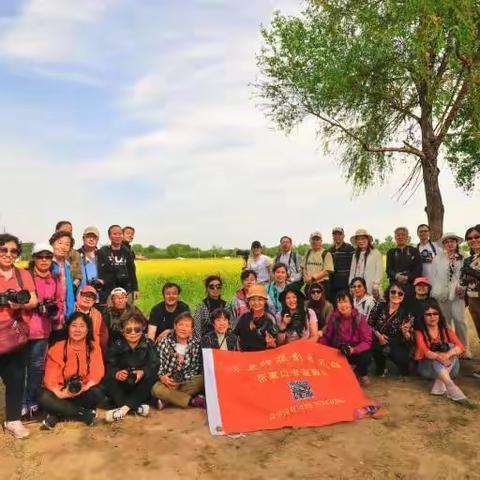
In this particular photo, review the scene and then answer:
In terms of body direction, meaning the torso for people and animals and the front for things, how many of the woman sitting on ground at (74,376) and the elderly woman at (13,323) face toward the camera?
2

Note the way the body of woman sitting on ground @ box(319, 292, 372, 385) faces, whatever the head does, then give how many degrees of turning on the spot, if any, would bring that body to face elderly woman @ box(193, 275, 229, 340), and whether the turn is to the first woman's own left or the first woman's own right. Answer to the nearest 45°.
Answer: approximately 90° to the first woman's own right

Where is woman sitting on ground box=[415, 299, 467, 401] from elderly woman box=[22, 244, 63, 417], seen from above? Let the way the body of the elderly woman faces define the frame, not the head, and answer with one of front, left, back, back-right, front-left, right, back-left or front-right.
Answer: left

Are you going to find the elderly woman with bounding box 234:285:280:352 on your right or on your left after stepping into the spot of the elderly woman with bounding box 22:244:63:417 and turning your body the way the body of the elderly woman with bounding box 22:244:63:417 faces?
on your left

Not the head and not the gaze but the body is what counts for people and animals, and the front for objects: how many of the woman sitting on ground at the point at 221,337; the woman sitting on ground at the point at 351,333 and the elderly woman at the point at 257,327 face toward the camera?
3

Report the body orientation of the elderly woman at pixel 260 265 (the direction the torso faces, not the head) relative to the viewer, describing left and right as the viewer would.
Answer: facing the viewer

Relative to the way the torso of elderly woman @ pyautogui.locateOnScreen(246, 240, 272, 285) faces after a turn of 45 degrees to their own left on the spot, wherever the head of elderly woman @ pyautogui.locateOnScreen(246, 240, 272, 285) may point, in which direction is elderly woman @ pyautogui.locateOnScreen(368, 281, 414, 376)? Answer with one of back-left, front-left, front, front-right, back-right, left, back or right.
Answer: front

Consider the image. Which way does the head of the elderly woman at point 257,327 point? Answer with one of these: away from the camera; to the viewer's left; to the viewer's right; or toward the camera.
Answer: toward the camera

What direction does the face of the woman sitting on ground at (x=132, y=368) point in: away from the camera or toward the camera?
toward the camera

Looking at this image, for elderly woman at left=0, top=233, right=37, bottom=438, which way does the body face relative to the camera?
toward the camera

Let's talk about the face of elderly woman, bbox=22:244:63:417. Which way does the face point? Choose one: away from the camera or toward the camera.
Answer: toward the camera

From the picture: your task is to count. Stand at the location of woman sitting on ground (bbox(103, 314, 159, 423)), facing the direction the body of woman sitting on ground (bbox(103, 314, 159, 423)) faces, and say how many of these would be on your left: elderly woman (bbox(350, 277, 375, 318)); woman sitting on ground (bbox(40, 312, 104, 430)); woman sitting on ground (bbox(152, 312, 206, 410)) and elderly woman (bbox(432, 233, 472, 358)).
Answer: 3

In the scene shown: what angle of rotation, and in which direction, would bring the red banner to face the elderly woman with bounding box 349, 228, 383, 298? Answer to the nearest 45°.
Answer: approximately 135° to its left

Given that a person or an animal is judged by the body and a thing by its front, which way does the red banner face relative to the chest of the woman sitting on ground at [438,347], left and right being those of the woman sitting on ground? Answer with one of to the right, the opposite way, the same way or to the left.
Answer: the same way

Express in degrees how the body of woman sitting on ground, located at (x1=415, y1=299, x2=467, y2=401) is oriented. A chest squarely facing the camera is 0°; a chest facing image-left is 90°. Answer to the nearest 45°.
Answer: approximately 0°

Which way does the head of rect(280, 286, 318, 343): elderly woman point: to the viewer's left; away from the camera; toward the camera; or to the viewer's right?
toward the camera

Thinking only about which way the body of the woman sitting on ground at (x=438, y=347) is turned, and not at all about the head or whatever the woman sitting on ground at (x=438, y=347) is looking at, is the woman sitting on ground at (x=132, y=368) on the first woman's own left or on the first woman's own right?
on the first woman's own right

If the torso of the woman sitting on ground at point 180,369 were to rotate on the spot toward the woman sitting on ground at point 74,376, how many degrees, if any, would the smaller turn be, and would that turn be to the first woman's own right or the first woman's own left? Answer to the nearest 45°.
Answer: approximately 90° to the first woman's own right

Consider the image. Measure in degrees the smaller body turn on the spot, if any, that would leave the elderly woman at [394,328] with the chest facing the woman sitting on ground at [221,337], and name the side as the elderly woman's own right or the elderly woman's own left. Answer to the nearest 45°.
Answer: approximately 45° to the elderly woman's own right

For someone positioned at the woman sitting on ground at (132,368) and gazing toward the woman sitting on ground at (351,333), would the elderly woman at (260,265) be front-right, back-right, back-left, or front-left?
front-left

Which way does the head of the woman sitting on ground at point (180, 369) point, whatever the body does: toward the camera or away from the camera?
toward the camera
